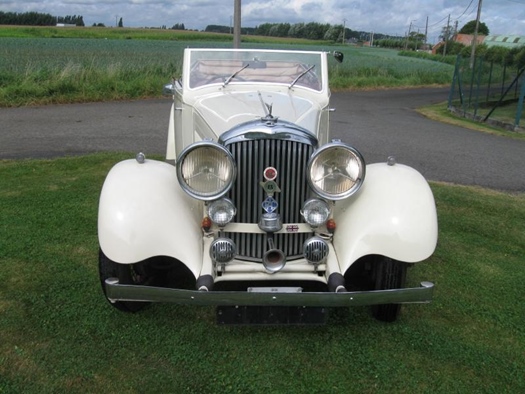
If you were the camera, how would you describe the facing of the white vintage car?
facing the viewer

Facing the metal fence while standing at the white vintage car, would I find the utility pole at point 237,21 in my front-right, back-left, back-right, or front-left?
front-left

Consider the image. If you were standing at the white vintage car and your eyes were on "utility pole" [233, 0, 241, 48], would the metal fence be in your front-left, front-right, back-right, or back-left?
front-right

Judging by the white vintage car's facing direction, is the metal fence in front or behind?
behind

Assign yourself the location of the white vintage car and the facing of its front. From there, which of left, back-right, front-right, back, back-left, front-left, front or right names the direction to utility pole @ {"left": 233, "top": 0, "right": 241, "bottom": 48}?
back
